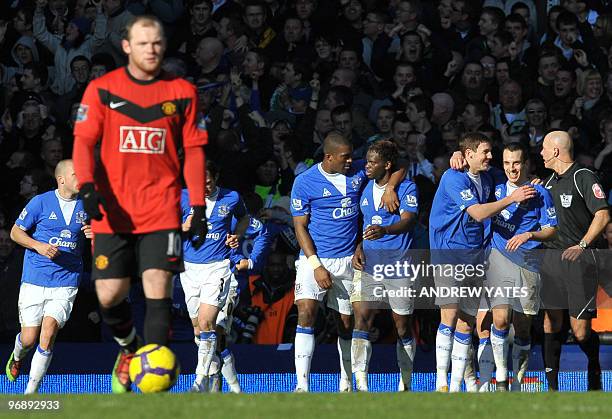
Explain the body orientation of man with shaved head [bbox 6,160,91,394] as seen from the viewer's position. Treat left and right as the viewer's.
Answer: facing the viewer and to the right of the viewer

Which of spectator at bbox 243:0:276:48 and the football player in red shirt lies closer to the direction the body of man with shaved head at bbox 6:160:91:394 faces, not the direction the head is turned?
the football player in red shirt

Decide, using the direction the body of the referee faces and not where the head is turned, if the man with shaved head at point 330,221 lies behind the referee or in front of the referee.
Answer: in front

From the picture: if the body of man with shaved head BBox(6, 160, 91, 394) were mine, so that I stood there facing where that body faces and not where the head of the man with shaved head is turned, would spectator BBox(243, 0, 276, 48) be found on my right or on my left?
on my left

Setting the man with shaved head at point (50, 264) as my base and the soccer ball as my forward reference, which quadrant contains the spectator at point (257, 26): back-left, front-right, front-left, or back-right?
back-left

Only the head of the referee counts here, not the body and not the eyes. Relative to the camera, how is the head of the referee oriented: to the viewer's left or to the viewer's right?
to the viewer's left

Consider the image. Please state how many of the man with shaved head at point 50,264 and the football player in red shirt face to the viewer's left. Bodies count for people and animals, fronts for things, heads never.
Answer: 0

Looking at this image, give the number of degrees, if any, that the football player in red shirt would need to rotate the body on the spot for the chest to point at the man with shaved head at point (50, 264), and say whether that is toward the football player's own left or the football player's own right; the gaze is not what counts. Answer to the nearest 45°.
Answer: approximately 180°

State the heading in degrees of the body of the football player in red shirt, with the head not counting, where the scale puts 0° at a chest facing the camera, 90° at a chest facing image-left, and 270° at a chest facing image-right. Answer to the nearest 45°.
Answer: approximately 0°

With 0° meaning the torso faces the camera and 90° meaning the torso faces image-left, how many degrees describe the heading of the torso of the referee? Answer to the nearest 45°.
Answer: approximately 45°
